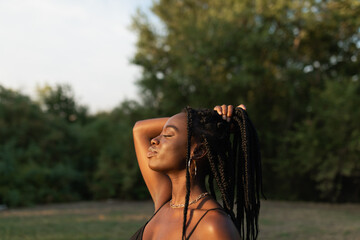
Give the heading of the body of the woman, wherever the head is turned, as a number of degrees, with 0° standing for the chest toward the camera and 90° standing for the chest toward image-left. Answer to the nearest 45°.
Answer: approximately 45°

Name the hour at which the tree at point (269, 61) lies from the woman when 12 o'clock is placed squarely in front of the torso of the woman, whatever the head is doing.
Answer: The tree is roughly at 5 o'clock from the woman.

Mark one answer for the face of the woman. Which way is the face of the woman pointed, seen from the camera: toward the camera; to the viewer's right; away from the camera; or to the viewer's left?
to the viewer's left
